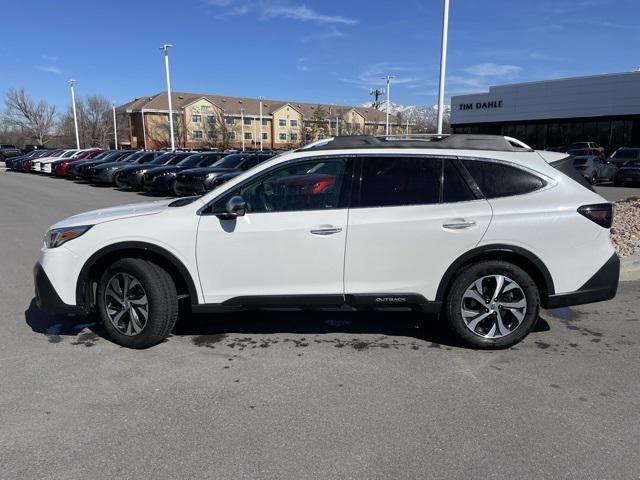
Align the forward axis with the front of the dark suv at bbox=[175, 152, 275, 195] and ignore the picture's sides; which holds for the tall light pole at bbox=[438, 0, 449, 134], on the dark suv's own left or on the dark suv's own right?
on the dark suv's own left

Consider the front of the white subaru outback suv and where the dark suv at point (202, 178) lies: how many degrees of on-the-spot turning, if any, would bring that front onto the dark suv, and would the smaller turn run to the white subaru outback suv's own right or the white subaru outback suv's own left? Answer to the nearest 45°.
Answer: approximately 90° to the white subaru outback suv's own right

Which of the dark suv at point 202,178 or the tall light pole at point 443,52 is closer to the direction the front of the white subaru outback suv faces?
the dark suv

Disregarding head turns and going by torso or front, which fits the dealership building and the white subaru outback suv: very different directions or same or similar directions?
same or similar directions

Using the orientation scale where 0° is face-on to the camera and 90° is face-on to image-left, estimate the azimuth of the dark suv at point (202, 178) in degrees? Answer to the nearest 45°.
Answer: approximately 45°

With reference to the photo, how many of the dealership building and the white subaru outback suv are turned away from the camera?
0

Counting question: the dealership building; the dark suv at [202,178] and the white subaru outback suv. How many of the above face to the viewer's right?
0

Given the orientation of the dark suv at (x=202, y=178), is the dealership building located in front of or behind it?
behind

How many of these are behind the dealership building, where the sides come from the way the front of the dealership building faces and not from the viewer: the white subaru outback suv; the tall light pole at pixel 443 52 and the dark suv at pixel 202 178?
0

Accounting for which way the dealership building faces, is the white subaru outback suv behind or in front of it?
in front

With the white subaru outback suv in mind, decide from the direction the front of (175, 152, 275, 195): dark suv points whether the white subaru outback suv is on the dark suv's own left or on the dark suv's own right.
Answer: on the dark suv's own left

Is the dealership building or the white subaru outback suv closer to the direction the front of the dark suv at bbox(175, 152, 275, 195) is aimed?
the white subaru outback suv

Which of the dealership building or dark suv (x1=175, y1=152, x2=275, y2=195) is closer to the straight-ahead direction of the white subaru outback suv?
the dark suv

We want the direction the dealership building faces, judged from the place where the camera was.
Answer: facing the viewer and to the left of the viewer

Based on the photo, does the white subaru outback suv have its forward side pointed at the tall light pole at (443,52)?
no

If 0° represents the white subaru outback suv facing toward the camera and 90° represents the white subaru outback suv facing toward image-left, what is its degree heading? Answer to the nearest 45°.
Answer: approximately 90°
